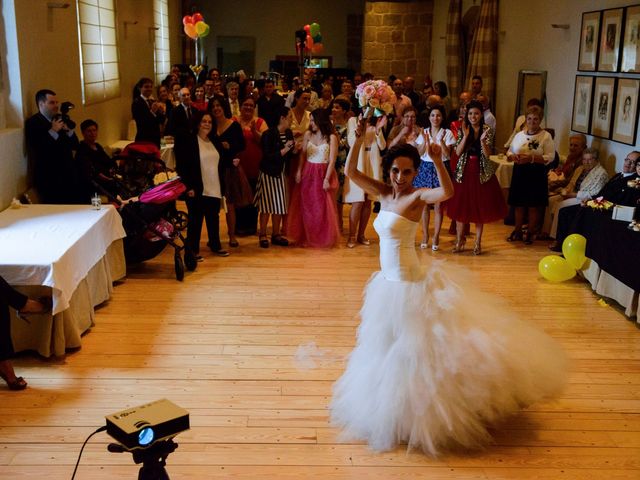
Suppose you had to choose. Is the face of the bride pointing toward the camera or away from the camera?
toward the camera

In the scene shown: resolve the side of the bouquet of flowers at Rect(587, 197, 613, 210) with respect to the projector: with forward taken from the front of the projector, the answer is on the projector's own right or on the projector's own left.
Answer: on the projector's own left

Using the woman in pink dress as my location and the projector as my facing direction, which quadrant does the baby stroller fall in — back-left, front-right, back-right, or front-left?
front-right

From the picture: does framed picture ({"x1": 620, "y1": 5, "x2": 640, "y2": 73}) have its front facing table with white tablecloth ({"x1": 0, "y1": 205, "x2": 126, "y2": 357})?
yes

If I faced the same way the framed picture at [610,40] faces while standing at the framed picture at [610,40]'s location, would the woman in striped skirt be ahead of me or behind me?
ahead

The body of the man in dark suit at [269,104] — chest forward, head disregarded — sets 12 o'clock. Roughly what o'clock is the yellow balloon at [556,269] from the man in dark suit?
The yellow balloon is roughly at 11 o'clock from the man in dark suit.

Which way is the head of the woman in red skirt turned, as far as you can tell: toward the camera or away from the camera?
toward the camera

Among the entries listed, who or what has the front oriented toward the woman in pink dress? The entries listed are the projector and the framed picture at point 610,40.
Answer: the framed picture

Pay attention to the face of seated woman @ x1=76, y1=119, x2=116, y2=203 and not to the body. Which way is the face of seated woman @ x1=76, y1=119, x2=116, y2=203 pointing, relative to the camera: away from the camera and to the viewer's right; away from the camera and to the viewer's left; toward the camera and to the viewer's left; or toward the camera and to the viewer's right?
toward the camera and to the viewer's right

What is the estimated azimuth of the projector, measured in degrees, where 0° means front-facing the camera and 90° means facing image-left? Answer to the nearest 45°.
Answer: approximately 315°

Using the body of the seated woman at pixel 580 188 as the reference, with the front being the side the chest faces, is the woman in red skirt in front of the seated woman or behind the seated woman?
in front

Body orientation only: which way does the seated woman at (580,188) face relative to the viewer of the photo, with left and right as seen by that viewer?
facing the viewer and to the left of the viewer

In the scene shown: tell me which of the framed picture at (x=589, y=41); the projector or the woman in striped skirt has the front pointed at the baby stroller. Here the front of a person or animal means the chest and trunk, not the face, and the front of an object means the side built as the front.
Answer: the framed picture

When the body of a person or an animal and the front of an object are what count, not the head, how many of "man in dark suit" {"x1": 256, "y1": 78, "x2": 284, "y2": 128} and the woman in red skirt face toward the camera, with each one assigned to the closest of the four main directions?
2

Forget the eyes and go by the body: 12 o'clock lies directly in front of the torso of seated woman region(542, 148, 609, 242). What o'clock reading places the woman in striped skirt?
The woman in striped skirt is roughly at 1 o'clock from the seated woman.

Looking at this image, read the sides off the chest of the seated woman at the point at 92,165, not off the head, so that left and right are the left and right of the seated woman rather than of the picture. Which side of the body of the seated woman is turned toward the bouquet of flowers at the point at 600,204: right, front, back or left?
front

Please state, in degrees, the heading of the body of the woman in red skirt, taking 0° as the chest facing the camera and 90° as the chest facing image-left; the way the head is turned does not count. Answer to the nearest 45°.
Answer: approximately 0°

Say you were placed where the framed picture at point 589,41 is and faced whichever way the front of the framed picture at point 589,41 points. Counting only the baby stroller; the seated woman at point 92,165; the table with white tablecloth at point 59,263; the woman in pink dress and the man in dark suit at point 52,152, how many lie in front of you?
5

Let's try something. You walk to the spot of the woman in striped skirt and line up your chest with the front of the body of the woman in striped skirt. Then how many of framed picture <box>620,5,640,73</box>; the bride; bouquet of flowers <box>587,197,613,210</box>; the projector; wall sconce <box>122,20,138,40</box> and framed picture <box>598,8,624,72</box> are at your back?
1

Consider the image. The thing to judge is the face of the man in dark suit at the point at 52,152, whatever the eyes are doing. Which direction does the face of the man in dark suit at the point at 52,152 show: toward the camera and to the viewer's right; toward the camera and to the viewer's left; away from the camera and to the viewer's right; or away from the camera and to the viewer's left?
toward the camera and to the viewer's right
